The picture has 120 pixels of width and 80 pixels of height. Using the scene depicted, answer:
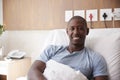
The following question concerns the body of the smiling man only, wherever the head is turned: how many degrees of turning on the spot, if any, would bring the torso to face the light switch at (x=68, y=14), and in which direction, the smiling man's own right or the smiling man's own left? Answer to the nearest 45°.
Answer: approximately 180°

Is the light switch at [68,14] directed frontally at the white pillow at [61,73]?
yes

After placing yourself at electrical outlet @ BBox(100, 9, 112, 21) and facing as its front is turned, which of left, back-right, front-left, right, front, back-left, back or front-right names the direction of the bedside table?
right

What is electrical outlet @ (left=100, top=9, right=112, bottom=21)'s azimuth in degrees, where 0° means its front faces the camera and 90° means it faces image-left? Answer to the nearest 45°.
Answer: approximately 0°
